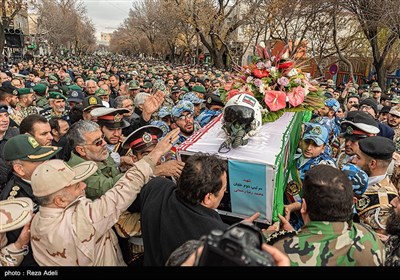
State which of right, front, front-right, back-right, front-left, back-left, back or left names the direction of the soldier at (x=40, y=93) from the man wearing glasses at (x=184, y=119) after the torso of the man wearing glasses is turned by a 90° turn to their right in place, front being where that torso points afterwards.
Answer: right

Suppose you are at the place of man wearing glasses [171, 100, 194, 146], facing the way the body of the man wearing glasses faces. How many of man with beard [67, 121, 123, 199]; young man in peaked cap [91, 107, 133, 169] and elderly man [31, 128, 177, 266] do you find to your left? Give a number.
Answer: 0

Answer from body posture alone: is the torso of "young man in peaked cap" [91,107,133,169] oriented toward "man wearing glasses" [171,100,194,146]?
no

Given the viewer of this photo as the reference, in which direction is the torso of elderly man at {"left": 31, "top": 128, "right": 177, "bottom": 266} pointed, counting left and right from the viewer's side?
facing away from the viewer and to the right of the viewer

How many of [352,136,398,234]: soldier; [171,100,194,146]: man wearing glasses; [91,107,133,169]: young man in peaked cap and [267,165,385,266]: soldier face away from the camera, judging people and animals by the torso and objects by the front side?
1

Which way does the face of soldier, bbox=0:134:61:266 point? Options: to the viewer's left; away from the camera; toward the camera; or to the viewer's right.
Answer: to the viewer's right

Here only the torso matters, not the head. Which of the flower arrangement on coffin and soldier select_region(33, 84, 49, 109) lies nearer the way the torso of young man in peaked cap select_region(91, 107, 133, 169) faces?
the flower arrangement on coffin

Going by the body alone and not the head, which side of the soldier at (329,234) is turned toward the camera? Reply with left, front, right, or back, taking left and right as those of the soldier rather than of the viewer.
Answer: back

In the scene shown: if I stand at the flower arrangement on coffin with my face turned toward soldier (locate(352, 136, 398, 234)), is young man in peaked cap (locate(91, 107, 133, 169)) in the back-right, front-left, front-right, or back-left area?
back-right

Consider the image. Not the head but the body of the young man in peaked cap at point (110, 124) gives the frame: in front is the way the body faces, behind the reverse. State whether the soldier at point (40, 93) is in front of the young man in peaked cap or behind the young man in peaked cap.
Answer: behind

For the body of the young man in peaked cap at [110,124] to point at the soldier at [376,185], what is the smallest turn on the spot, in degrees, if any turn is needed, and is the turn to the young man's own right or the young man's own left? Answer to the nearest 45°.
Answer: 0° — they already face them

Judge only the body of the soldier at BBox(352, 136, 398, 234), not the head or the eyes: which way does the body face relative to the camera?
to the viewer's left

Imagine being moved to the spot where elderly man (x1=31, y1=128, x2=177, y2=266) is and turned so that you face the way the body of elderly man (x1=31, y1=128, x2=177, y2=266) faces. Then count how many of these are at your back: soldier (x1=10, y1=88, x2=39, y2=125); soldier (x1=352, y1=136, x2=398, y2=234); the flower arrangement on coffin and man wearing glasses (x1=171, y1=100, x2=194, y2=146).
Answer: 0

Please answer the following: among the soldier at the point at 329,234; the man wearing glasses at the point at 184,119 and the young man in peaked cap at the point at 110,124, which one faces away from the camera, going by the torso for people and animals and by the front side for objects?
the soldier

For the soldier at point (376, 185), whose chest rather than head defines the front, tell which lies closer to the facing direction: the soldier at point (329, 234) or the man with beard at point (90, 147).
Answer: the man with beard

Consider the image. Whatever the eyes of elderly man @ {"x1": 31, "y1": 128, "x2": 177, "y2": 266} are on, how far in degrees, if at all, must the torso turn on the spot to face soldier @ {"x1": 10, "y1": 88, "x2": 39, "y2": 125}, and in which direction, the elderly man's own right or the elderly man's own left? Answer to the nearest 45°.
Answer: approximately 45° to the elderly man's own left

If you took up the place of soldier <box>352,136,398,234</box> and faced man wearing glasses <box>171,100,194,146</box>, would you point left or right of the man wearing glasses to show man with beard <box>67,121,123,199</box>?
left

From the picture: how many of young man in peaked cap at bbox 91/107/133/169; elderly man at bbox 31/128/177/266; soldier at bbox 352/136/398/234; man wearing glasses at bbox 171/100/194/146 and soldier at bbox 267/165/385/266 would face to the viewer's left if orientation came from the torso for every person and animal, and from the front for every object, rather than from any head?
1

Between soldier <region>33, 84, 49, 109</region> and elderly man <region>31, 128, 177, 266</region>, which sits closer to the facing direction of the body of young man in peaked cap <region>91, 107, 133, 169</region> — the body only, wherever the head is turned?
the elderly man

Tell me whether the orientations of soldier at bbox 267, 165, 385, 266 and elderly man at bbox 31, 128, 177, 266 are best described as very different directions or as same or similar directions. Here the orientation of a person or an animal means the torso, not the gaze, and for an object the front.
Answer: same or similar directions

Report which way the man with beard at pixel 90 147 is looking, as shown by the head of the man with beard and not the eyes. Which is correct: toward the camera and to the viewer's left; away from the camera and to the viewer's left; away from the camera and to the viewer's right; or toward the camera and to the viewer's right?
toward the camera and to the viewer's right

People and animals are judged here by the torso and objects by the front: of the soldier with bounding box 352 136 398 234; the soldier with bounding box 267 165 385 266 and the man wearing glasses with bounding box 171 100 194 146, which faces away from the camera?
the soldier with bounding box 267 165 385 266

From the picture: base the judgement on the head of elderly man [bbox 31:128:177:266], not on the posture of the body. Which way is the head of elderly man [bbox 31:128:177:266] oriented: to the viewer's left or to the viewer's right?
to the viewer's right

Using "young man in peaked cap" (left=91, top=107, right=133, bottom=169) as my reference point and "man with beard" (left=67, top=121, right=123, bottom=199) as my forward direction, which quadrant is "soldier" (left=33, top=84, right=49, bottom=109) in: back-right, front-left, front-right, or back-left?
back-right
